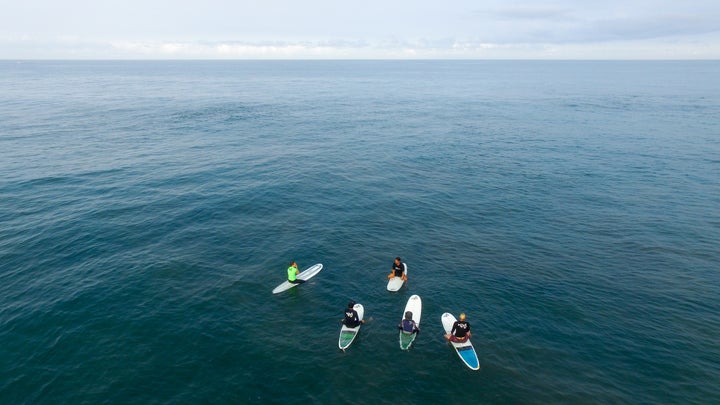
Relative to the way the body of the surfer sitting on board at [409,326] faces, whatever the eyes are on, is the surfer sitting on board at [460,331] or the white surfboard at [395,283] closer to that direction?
the white surfboard

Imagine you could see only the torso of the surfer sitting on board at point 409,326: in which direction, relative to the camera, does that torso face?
away from the camera

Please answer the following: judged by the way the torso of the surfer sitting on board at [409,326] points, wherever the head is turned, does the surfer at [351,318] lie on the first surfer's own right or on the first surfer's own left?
on the first surfer's own left

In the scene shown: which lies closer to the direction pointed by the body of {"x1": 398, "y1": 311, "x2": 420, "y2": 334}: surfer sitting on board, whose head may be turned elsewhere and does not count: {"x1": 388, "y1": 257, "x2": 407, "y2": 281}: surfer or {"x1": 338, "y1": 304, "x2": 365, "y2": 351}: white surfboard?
the surfer

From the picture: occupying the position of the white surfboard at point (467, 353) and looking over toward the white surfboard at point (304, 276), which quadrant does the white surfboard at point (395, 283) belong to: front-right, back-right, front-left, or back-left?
front-right

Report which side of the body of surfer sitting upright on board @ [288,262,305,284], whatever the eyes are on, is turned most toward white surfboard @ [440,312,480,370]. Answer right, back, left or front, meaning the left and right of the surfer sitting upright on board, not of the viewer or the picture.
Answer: right

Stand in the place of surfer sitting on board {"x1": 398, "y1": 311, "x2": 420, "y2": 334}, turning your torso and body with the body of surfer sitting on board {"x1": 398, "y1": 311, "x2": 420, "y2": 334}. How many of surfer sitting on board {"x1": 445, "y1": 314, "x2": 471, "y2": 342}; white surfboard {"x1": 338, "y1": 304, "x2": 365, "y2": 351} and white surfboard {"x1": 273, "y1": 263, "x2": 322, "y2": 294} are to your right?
1

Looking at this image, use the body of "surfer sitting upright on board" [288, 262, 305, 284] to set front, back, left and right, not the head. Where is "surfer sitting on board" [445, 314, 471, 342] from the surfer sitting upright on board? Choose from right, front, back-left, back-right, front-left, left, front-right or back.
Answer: right

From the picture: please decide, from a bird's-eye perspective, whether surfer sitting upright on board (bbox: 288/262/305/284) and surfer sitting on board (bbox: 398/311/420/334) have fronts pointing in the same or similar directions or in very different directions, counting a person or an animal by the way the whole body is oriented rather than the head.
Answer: same or similar directions

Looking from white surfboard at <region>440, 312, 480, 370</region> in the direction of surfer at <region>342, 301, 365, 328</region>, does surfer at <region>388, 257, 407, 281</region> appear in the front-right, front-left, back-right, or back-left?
front-right

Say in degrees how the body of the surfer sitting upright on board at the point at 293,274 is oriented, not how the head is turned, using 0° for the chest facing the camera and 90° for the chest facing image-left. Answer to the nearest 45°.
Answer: approximately 225°

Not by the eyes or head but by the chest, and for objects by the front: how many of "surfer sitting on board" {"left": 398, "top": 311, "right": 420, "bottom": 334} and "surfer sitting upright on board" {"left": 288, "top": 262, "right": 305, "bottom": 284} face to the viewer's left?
0

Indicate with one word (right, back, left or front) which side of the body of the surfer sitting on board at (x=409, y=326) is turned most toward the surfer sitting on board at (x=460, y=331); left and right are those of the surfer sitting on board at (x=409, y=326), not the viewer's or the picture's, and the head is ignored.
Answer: right

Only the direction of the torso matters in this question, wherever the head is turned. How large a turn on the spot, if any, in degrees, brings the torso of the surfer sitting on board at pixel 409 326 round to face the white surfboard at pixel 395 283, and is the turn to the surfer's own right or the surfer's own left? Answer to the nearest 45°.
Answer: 0° — they already face it

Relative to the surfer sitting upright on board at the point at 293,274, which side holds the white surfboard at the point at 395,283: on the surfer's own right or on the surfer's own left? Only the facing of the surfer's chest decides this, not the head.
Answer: on the surfer's own right
